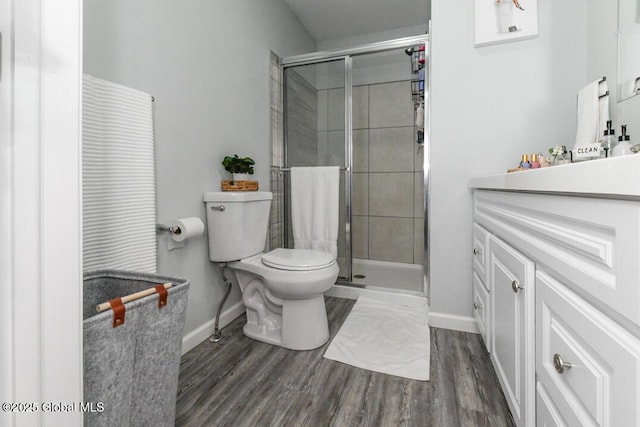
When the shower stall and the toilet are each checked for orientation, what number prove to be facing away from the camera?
0

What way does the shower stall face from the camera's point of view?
toward the camera

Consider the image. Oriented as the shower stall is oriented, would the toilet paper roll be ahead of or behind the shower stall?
ahead

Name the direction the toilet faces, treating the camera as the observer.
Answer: facing the viewer and to the right of the viewer

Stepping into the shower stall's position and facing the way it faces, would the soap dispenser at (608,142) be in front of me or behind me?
in front

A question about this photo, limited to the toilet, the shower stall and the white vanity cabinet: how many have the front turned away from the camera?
0

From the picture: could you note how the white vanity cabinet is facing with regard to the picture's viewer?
facing the viewer and to the left of the viewer
